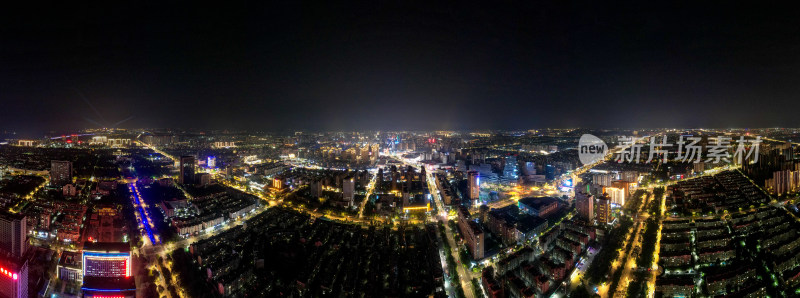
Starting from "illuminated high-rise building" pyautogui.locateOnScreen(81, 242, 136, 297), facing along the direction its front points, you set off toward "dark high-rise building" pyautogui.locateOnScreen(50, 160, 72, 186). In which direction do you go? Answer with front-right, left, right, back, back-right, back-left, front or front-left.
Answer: back

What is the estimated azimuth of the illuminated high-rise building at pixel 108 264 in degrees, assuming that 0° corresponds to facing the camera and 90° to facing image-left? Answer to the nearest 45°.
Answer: approximately 0°

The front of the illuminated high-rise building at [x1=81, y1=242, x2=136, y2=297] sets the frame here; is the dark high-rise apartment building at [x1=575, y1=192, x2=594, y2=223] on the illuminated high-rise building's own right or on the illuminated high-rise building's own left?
on the illuminated high-rise building's own left

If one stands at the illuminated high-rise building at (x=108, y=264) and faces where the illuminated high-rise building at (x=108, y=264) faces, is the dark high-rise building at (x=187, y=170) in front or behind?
behind

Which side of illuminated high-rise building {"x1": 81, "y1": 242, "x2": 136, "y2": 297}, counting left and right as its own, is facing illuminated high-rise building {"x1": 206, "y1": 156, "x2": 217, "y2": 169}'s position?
back

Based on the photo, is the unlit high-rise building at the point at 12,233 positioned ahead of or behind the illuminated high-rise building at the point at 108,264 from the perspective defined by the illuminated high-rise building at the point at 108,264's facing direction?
behind

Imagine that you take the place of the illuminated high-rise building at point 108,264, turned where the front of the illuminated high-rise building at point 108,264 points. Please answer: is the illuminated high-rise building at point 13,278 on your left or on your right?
on your right

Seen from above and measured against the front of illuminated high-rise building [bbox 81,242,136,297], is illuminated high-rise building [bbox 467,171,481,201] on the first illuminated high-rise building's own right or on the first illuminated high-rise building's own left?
on the first illuminated high-rise building's own left
